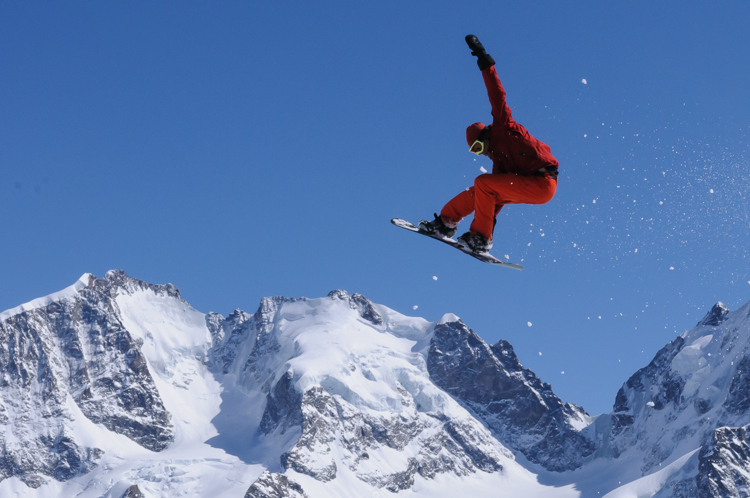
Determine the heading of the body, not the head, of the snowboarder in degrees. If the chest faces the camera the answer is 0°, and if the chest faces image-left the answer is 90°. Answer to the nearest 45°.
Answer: approximately 90°
